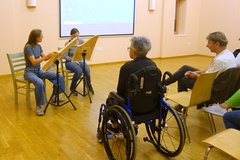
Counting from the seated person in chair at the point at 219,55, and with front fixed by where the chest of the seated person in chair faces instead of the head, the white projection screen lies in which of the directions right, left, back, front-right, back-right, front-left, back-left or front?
front-right

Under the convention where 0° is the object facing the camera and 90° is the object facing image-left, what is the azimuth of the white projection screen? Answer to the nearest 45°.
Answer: approximately 0°

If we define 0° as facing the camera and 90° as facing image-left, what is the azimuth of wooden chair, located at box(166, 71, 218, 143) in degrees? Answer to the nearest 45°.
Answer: approximately 135°

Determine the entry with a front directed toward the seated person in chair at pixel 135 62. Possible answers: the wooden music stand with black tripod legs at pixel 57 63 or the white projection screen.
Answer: the white projection screen

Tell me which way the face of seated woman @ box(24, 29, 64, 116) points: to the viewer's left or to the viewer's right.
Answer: to the viewer's right

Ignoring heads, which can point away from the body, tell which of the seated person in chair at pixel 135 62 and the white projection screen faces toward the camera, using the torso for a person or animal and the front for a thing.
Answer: the white projection screen

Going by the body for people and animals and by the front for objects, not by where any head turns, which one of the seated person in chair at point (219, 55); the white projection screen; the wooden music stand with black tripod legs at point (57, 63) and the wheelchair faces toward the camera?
the white projection screen

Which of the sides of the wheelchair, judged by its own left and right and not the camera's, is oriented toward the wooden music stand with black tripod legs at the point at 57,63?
front

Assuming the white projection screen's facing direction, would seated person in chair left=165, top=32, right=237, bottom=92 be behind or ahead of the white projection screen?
ahead

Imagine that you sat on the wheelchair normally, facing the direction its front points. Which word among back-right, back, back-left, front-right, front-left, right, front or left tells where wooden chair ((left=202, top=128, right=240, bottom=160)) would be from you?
back

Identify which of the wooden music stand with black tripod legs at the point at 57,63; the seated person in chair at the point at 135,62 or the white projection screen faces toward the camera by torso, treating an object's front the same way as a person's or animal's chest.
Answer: the white projection screen

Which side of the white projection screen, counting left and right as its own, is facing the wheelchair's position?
front

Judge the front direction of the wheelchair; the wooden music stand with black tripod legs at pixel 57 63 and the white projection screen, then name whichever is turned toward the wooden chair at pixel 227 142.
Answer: the white projection screen

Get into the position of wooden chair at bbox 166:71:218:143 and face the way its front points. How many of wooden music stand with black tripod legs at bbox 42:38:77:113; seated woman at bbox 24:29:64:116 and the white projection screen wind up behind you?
0

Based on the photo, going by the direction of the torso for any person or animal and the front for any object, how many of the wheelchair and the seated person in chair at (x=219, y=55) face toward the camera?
0

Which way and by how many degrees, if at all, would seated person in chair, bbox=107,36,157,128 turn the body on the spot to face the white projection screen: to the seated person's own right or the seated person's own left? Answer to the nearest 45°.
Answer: approximately 45° to the seated person's own right

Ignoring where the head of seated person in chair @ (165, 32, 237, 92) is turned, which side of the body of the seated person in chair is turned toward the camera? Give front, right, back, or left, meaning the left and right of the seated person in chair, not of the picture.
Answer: left

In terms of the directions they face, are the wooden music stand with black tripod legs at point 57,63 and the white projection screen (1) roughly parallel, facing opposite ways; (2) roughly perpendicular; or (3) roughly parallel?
roughly perpendicular

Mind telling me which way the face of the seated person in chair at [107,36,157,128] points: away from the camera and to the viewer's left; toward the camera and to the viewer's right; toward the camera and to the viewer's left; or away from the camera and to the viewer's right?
away from the camera and to the viewer's left

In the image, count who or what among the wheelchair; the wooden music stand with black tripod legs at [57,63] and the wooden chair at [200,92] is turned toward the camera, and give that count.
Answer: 0

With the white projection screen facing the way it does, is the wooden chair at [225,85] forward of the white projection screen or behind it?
forward
